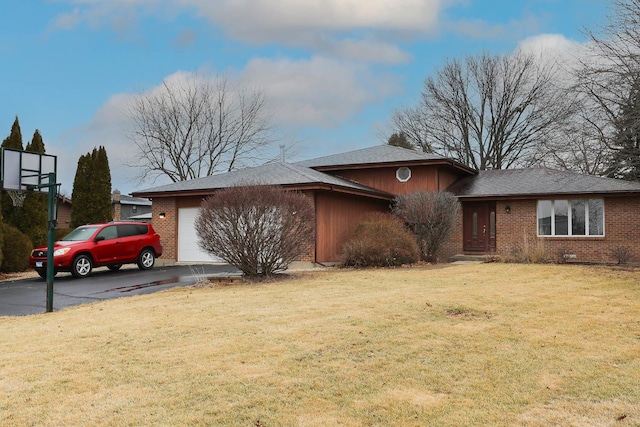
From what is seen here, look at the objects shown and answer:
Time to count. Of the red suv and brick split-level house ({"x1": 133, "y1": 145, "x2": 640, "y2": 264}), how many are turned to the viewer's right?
0

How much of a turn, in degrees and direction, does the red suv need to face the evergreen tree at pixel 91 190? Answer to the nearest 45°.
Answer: approximately 135° to its right

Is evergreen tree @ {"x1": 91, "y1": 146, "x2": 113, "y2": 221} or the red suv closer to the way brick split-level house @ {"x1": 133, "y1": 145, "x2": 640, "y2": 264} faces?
the red suv

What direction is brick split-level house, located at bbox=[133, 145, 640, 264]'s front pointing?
toward the camera

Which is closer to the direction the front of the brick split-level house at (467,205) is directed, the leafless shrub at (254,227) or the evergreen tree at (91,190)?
the leafless shrub

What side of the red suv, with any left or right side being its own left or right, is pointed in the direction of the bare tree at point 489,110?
back

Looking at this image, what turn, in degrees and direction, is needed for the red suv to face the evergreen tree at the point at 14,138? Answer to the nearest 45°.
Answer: approximately 90° to its right

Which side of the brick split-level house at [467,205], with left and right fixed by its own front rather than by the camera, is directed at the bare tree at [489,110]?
back

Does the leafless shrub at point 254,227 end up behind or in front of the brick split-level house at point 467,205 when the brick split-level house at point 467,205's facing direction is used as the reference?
in front

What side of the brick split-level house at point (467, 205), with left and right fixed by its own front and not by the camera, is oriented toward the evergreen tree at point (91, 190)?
right

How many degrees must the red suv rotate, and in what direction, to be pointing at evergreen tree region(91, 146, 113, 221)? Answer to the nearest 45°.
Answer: approximately 135° to its right
